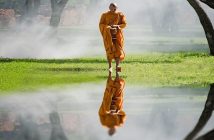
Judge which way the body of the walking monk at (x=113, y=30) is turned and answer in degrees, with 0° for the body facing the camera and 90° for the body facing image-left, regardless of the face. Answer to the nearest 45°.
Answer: approximately 0°
